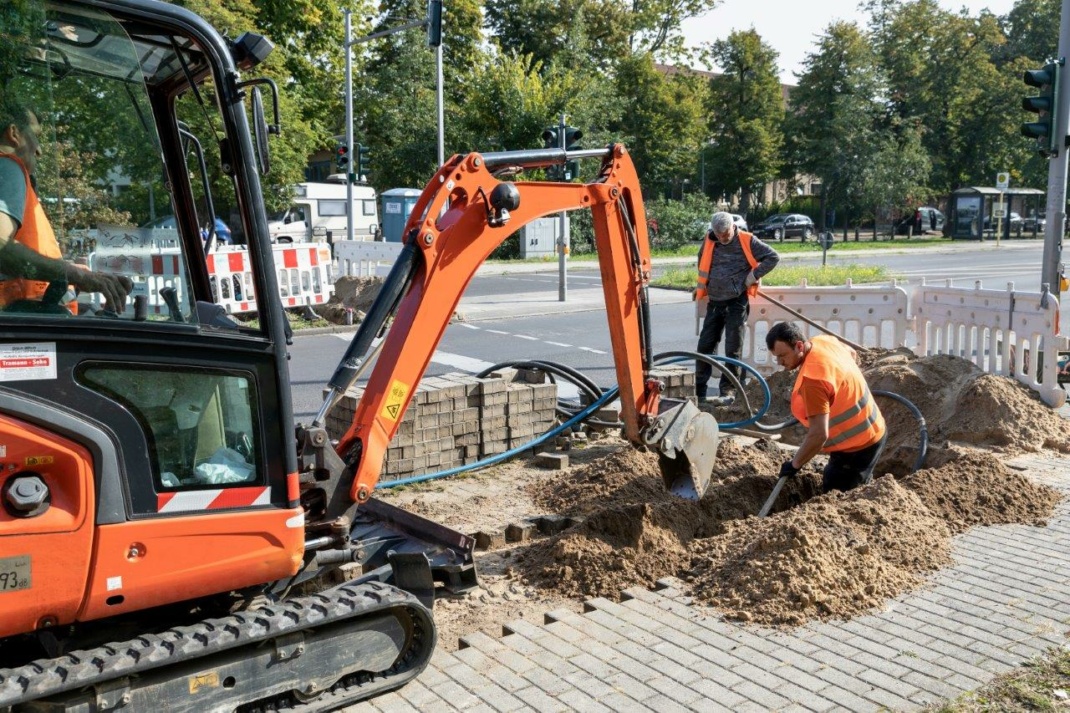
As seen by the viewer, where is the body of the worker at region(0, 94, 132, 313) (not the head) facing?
to the viewer's right

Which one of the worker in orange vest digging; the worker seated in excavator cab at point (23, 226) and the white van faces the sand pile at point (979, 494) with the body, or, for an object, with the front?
the worker seated in excavator cab

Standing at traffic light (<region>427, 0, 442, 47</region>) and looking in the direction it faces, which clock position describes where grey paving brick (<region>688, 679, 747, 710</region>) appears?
The grey paving brick is roughly at 6 o'clock from the traffic light.

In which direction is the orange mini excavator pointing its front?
to the viewer's right

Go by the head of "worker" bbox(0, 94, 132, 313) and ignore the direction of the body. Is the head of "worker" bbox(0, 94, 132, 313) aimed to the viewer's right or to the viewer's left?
to the viewer's right

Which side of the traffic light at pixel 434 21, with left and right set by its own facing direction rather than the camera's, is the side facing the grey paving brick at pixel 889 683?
back

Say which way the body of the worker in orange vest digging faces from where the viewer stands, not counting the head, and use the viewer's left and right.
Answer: facing to the left of the viewer

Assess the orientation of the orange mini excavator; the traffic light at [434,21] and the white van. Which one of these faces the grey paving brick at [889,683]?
the orange mini excavator

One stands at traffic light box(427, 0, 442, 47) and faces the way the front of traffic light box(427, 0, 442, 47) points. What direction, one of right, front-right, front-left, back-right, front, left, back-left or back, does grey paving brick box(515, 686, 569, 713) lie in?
back

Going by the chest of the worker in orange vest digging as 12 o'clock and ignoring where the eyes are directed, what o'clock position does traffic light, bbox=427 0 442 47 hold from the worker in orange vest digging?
The traffic light is roughly at 2 o'clock from the worker in orange vest digging.

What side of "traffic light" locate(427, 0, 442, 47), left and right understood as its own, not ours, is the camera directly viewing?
back

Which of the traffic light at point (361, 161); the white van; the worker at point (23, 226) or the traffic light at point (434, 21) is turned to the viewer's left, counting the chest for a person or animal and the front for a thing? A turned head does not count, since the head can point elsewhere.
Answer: the white van

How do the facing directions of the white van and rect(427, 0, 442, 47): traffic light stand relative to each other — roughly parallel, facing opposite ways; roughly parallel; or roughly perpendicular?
roughly perpendicular
